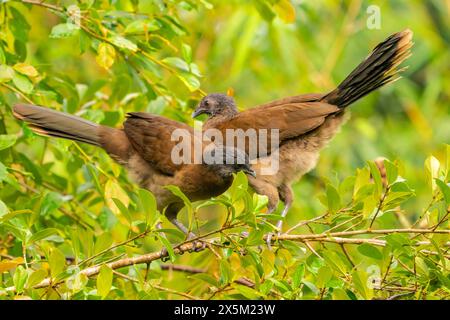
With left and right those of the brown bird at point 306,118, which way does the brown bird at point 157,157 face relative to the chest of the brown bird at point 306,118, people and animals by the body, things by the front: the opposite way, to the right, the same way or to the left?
the opposite way

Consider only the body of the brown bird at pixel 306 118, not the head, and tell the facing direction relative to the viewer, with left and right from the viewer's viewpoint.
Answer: facing to the left of the viewer

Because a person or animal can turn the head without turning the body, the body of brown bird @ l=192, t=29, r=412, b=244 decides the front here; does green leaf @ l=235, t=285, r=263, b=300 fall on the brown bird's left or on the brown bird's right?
on the brown bird's left

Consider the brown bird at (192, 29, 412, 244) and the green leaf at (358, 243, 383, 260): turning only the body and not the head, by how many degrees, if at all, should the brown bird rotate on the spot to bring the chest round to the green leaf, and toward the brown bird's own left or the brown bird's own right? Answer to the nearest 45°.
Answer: approximately 180°

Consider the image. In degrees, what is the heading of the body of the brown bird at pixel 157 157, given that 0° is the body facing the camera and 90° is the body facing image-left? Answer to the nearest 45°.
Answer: approximately 270°

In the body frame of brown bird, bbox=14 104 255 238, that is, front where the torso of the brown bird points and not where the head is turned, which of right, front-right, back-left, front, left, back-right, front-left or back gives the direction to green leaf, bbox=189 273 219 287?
right

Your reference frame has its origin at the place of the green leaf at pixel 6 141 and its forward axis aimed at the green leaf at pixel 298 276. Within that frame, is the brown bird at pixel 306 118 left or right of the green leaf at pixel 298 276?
left
